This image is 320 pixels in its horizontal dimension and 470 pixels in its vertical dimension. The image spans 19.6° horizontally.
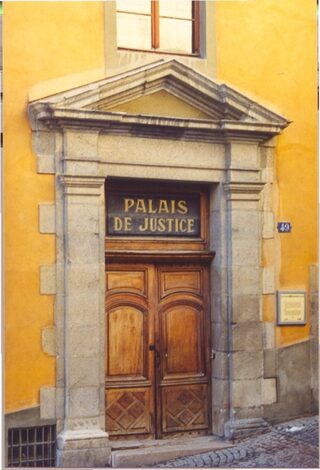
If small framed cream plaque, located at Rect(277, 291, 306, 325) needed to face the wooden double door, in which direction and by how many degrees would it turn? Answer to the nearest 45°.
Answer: approximately 90° to its right

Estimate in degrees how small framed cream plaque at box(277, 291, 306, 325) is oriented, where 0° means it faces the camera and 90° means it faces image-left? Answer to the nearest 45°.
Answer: approximately 0°

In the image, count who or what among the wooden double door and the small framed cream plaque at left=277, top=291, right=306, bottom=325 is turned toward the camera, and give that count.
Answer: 2

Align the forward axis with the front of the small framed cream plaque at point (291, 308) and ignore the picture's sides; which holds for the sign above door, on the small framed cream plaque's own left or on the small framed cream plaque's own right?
on the small framed cream plaque's own right

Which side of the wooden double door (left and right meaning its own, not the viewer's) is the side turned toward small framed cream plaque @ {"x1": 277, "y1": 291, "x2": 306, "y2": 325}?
left

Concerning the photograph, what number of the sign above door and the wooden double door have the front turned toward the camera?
2

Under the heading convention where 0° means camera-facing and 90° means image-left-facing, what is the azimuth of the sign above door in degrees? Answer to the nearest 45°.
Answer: approximately 0°

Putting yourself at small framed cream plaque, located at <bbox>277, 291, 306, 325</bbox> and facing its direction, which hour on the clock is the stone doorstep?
The stone doorstep is roughly at 2 o'clock from the small framed cream plaque.

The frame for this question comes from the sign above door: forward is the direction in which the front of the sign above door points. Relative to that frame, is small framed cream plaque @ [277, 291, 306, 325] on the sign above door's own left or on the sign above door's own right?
on the sign above door's own left
